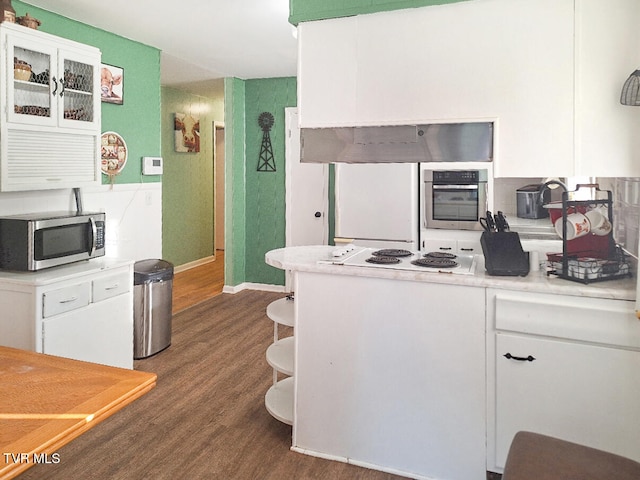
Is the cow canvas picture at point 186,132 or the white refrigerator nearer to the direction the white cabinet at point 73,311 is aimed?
the white refrigerator

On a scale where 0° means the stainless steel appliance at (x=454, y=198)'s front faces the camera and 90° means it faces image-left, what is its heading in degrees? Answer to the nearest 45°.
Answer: approximately 0°

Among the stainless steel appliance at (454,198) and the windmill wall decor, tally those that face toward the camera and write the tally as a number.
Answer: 2

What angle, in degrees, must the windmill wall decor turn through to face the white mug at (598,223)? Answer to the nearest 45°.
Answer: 0° — it already faces it

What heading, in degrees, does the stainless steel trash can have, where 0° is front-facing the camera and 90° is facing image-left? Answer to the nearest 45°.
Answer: approximately 315°

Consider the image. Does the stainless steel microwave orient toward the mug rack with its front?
yes

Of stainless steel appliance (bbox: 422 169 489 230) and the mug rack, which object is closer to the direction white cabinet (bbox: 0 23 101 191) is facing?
the mug rack
